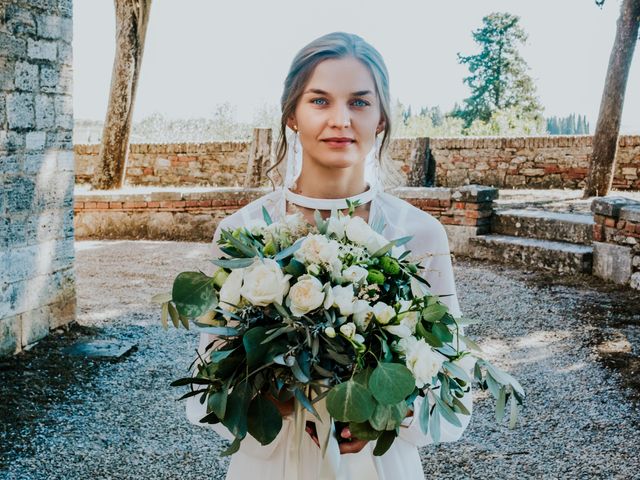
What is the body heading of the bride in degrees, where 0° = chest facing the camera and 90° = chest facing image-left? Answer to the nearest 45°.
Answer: approximately 0°

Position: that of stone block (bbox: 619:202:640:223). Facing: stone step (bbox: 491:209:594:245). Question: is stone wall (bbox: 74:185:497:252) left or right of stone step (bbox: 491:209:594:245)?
left

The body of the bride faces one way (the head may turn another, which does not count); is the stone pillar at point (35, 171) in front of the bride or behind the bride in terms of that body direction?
behind

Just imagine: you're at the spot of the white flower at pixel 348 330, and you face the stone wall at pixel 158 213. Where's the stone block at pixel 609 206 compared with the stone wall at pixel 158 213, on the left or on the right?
right

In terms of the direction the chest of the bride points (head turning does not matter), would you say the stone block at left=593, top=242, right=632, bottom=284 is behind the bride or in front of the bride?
behind

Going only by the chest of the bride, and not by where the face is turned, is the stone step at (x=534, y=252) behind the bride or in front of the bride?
behind

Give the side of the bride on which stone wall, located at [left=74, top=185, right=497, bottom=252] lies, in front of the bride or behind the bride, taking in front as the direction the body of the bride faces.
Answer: behind

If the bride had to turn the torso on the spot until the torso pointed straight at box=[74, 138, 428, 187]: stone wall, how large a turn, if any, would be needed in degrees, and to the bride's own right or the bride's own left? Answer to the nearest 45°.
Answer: approximately 180°

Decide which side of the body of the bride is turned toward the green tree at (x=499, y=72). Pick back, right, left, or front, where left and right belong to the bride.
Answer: back

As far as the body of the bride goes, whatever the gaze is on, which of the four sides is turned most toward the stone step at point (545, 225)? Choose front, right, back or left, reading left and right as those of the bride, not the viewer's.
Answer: back

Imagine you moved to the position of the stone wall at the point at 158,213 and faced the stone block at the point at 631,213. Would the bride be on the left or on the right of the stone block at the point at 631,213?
right
